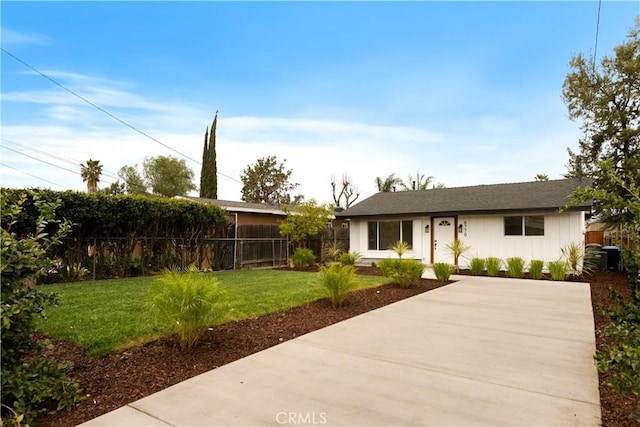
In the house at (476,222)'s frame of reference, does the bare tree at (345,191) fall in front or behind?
behind

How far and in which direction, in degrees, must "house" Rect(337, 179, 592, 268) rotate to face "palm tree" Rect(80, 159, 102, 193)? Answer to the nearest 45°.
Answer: approximately 90° to its right

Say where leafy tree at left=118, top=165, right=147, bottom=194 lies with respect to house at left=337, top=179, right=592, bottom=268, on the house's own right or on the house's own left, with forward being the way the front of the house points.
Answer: on the house's own right

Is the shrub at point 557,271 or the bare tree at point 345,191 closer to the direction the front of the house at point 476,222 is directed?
the shrub

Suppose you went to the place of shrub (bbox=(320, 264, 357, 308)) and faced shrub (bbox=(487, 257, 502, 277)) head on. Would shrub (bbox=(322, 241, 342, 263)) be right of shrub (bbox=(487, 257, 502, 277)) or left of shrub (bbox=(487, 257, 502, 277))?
left

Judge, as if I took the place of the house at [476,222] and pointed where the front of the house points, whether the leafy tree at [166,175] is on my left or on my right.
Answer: on my right

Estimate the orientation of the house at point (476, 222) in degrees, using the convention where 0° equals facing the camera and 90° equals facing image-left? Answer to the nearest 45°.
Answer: approximately 0°

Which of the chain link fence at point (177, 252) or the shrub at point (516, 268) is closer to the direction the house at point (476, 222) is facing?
the shrub

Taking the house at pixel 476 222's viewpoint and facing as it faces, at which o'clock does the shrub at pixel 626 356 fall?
The shrub is roughly at 12 o'clock from the house.
